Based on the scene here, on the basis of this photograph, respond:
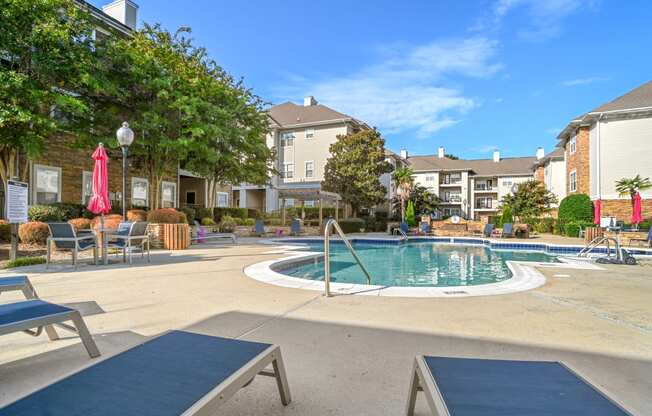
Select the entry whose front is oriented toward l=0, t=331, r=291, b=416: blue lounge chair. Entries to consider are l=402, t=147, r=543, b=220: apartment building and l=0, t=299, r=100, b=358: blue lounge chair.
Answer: the apartment building

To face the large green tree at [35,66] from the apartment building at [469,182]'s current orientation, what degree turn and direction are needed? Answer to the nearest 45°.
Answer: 0° — it already faces it

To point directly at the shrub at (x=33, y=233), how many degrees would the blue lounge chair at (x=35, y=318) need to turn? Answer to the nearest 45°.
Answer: approximately 45° to its left

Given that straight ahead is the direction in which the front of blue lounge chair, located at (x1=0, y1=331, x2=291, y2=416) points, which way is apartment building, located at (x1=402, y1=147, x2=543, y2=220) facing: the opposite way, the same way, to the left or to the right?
the opposite way

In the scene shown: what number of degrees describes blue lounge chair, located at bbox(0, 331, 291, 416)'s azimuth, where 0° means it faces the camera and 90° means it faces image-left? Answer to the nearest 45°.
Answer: approximately 225°

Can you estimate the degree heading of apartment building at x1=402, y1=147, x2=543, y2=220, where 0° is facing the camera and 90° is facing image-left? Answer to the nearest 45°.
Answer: approximately 0°

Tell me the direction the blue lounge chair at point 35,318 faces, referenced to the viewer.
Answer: facing away from the viewer and to the right of the viewer
